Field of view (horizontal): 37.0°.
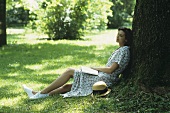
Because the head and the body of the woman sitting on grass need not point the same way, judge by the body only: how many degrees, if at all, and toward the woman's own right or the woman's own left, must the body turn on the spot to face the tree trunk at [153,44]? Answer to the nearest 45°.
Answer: approximately 135° to the woman's own left

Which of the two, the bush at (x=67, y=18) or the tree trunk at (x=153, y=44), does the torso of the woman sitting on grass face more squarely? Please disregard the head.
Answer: the bush

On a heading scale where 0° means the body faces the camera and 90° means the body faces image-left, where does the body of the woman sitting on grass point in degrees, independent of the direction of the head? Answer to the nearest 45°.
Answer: approximately 90°

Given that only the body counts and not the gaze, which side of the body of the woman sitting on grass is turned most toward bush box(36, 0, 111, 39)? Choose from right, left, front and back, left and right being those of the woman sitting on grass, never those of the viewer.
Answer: right
